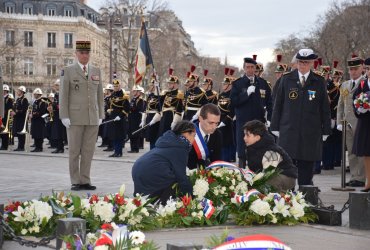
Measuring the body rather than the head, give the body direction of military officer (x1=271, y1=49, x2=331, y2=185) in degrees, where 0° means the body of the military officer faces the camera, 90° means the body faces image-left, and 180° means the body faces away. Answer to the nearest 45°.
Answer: approximately 0°

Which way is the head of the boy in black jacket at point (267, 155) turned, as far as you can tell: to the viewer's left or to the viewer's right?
to the viewer's left

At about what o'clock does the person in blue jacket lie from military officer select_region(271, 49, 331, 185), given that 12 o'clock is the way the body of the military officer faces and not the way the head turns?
The person in blue jacket is roughly at 1 o'clock from the military officer.

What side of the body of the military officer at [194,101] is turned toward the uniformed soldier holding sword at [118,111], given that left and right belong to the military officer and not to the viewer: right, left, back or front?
right

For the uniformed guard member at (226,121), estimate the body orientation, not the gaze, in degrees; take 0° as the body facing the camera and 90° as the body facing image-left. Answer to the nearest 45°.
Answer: approximately 45°

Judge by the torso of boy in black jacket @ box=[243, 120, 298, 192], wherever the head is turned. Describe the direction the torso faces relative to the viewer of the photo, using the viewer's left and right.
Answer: facing to the left of the viewer

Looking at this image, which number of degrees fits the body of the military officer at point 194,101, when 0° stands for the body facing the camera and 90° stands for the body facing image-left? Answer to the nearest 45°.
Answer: approximately 45°

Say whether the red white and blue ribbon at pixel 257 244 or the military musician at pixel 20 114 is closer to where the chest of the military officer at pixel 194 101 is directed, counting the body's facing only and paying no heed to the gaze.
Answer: the red white and blue ribbon

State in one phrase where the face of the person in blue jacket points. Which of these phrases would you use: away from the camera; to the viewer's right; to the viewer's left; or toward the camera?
to the viewer's right

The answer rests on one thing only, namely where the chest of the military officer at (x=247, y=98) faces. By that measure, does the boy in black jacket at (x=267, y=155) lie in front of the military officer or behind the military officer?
in front

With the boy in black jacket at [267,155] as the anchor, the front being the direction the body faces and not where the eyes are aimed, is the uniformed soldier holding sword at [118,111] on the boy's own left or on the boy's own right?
on the boy's own right

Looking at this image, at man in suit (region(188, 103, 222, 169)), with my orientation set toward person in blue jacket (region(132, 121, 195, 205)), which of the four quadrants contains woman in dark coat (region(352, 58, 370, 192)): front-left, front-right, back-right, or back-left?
back-left

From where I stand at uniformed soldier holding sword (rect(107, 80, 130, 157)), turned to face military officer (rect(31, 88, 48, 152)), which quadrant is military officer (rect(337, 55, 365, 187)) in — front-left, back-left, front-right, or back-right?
back-left
